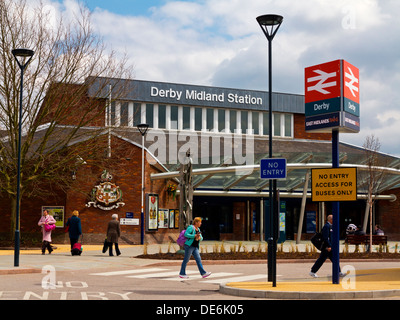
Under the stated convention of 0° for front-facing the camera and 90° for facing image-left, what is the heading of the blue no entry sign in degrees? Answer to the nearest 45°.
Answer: approximately 0°

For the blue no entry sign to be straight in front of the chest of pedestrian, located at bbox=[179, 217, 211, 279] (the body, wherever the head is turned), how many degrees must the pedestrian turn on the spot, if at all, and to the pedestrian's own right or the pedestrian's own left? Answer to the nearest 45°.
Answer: approximately 45° to the pedestrian's own right

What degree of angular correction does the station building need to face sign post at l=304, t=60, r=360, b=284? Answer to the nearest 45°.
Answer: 0° — it already faces it

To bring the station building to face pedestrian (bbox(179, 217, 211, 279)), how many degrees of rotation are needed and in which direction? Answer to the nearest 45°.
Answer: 0° — it already faces them

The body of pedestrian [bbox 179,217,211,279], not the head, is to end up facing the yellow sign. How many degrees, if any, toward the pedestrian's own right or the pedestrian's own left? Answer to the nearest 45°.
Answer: approximately 45° to the pedestrian's own right

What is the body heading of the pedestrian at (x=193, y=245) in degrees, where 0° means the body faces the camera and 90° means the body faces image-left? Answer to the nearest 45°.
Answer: approximately 270°

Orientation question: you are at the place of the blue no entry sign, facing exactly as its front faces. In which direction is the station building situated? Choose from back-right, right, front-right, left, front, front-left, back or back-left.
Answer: back

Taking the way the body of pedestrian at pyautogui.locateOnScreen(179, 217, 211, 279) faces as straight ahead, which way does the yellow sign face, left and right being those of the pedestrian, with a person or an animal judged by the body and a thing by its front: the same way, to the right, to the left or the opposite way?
to the right
